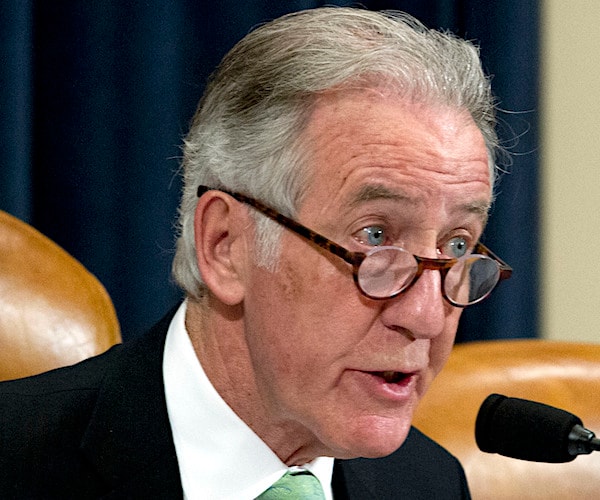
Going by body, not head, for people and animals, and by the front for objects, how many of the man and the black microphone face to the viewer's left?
1

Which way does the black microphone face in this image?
to the viewer's left

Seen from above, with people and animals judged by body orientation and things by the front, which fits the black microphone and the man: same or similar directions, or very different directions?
very different directions

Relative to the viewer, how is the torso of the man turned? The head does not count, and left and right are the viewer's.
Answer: facing the viewer and to the right of the viewer

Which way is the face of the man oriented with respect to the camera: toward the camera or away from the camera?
toward the camera
